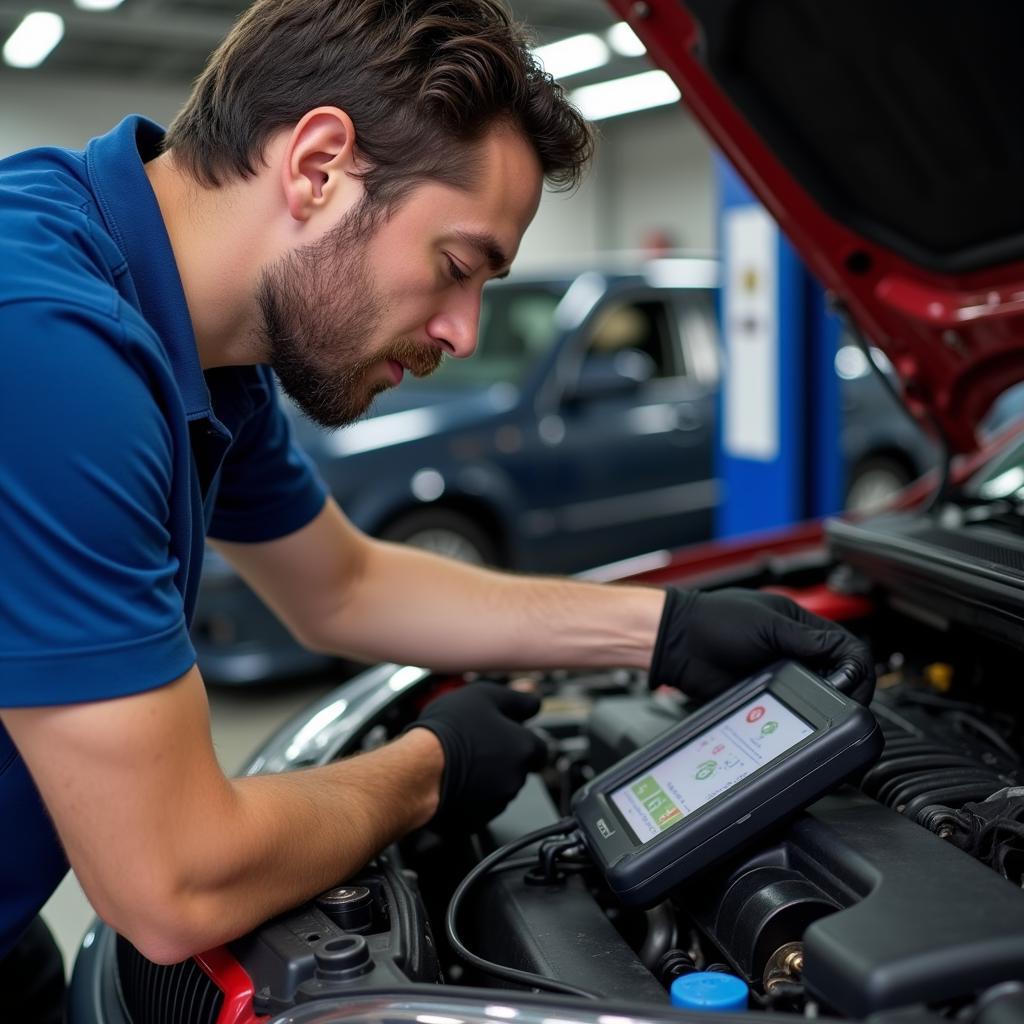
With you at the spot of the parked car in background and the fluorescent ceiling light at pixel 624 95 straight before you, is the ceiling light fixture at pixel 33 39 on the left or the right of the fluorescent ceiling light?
left

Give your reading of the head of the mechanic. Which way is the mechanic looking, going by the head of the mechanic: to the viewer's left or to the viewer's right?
to the viewer's right

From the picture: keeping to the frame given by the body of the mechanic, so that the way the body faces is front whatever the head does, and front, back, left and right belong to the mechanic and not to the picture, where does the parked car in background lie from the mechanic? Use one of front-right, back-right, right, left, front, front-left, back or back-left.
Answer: left

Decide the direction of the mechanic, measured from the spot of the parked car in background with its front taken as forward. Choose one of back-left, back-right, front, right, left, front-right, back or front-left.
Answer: front-left

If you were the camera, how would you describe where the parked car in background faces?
facing the viewer and to the left of the viewer

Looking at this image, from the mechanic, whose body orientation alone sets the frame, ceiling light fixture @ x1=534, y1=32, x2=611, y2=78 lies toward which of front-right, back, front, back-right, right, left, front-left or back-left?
left

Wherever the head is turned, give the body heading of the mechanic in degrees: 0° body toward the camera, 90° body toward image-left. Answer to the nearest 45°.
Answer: approximately 270°

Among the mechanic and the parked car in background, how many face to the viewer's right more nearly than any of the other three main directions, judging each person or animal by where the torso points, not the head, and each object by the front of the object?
1
